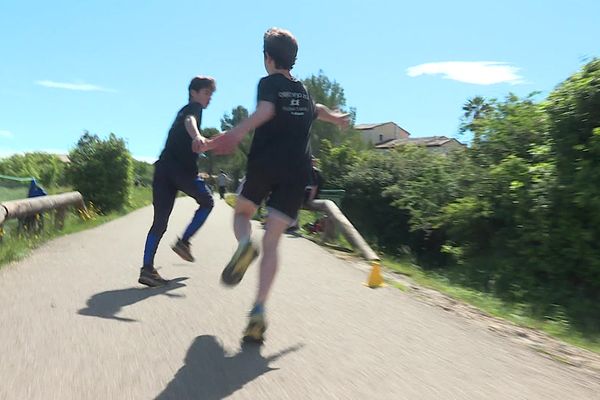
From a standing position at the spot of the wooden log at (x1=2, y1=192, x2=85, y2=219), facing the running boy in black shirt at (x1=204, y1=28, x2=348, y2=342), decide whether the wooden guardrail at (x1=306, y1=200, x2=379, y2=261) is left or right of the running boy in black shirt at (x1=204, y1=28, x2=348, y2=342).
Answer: left

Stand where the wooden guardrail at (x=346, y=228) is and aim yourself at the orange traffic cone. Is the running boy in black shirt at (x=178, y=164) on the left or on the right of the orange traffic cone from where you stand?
right

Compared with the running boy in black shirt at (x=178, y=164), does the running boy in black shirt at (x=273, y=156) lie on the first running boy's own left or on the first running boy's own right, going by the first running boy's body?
on the first running boy's own right

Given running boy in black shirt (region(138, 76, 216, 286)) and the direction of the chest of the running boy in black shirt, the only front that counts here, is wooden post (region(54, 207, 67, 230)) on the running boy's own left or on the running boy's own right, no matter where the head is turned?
on the running boy's own left
